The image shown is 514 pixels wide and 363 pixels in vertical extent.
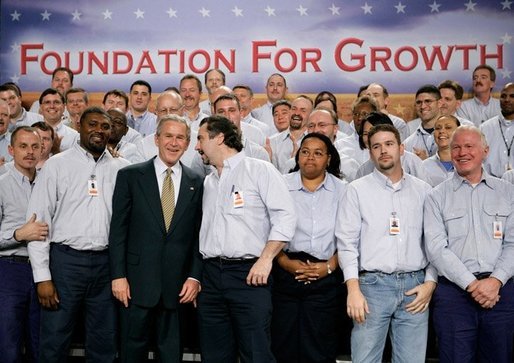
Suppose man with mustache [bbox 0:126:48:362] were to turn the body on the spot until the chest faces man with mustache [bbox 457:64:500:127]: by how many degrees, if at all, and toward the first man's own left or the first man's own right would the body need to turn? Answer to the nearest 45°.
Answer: approximately 45° to the first man's own left

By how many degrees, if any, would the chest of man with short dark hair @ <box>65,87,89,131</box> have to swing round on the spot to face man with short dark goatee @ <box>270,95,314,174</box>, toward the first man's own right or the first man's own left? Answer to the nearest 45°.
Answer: approximately 45° to the first man's own left

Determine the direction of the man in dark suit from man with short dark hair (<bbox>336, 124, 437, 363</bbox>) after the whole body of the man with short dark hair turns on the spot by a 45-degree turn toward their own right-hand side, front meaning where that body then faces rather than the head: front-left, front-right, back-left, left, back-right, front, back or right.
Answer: front-right

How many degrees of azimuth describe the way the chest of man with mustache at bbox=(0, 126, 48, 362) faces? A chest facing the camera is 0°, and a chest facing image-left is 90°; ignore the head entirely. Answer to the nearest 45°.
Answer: approximately 315°

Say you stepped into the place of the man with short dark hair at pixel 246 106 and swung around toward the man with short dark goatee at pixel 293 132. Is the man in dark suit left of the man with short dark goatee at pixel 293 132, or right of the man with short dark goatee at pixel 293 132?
right

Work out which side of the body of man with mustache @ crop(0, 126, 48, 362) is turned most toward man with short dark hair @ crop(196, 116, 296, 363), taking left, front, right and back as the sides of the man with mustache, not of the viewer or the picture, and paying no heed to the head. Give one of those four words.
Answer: front

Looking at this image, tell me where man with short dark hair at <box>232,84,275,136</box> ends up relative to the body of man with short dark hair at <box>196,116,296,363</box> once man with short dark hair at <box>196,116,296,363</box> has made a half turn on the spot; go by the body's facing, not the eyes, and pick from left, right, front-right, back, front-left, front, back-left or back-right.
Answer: front-left

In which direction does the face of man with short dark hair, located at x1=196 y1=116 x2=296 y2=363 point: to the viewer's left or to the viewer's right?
to the viewer's left

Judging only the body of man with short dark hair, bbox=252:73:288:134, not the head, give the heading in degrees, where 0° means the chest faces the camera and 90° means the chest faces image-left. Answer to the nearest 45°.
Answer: approximately 0°
